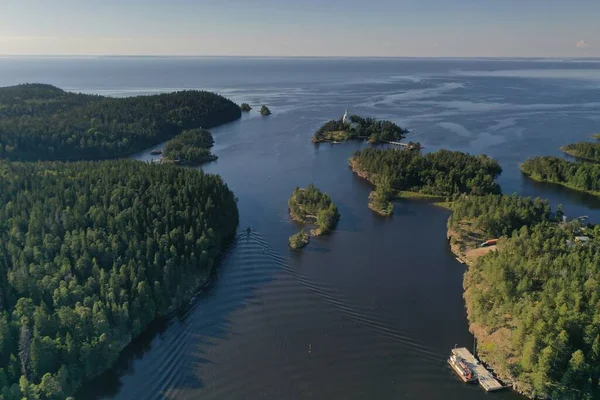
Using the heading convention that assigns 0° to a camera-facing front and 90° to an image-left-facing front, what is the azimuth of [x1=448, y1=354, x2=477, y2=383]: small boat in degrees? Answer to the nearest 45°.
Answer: approximately 135°

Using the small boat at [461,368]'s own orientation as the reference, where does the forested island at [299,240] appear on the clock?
The forested island is roughly at 12 o'clock from the small boat.

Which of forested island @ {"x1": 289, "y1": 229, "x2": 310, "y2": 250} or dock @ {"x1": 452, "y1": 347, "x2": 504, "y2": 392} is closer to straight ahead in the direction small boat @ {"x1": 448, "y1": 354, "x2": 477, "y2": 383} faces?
the forested island
